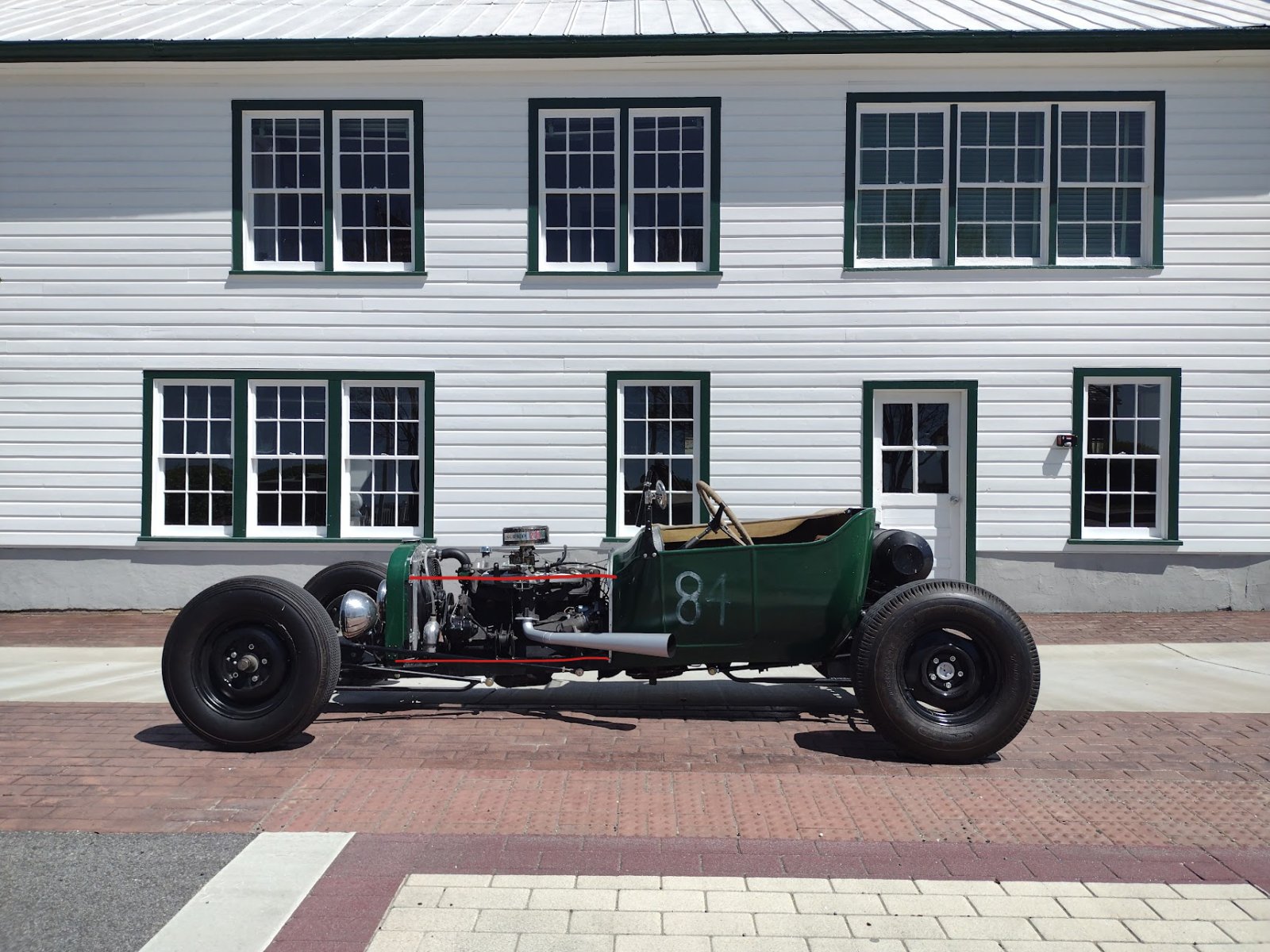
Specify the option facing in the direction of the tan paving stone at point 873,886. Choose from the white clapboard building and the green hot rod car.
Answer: the white clapboard building

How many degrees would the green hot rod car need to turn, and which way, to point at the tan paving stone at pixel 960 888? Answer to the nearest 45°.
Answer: approximately 135° to its left

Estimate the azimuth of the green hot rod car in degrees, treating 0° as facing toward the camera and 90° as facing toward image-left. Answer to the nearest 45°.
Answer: approximately 90°

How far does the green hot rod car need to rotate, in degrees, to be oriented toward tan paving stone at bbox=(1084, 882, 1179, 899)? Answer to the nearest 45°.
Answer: approximately 135° to its left

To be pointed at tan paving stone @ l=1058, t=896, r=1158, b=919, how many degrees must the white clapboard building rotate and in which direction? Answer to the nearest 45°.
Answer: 0° — it already faces it

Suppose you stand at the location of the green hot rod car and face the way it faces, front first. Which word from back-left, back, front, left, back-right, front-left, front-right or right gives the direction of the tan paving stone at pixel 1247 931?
back-left

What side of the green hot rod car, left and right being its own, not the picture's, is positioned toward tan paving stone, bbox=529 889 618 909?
left

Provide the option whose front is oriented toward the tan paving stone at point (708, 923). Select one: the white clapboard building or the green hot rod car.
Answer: the white clapboard building

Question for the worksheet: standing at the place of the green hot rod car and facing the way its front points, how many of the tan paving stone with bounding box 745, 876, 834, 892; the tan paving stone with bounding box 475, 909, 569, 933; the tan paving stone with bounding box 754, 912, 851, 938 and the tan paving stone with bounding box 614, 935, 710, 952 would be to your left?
4

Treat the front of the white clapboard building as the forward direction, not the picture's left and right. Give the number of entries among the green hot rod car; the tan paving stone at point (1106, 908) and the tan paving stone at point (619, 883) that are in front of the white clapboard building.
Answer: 3

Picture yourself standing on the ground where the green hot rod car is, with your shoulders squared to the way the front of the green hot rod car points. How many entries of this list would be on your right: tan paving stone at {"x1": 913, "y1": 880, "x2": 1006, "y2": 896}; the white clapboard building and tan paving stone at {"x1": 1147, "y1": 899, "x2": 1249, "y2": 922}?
1

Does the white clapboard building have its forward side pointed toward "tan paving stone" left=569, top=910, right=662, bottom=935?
yes

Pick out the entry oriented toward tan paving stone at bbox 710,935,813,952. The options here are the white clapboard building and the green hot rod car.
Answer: the white clapboard building

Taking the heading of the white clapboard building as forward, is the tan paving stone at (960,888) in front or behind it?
in front

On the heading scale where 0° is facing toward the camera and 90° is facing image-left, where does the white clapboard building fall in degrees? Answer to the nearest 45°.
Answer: approximately 0°

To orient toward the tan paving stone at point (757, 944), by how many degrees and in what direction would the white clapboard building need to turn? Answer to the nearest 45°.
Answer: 0° — it already faces it

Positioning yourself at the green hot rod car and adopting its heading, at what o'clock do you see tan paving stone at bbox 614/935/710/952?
The tan paving stone is roughly at 9 o'clock from the green hot rod car.

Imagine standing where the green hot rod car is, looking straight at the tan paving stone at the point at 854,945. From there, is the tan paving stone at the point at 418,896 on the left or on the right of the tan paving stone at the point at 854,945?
right

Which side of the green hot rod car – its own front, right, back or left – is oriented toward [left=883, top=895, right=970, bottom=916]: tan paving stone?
left
